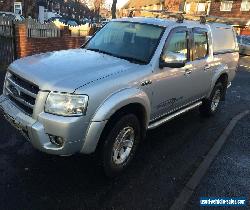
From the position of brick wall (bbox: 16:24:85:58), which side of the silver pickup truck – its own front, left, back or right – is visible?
right

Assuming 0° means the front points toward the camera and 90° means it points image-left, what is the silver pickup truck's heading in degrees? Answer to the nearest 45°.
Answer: approximately 45°

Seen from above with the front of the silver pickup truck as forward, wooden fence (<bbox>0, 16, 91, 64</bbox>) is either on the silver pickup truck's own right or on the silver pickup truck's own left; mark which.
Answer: on the silver pickup truck's own right

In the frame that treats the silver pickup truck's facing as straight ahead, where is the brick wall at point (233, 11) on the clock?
The brick wall is roughly at 5 o'clock from the silver pickup truck.

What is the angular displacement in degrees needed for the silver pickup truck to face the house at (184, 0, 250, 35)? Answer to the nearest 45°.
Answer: approximately 135° to its right

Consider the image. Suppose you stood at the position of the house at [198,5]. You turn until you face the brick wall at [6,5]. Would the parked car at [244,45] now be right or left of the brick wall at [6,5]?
left

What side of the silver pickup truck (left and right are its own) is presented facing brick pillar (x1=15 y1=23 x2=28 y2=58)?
right

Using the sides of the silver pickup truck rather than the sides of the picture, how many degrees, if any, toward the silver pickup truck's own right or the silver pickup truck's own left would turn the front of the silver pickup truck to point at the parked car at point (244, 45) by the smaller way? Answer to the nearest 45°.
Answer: approximately 180°

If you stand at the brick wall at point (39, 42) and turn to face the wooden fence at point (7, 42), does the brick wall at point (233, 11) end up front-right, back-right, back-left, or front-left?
back-right

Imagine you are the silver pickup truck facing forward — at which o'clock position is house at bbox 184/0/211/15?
The house is roughly at 5 o'clock from the silver pickup truck.

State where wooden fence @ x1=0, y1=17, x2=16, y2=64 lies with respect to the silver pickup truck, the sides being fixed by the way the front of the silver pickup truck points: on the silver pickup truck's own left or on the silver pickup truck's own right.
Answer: on the silver pickup truck's own right

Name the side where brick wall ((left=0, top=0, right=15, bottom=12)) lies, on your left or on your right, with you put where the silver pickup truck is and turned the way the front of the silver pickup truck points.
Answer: on your right
